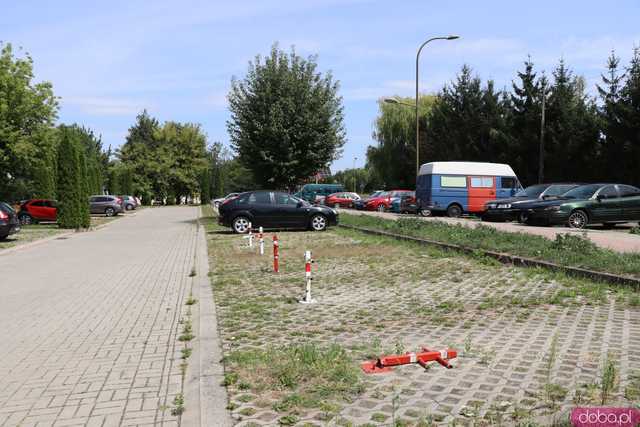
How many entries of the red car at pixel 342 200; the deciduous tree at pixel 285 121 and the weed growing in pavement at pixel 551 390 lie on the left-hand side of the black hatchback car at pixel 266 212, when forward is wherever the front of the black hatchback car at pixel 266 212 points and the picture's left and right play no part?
2

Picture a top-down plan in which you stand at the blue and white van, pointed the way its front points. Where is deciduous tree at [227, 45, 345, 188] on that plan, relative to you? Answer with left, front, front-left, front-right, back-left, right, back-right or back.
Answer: back-left

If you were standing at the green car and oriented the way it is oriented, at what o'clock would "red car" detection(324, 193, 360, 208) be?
The red car is roughly at 3 o'clock from the green car.

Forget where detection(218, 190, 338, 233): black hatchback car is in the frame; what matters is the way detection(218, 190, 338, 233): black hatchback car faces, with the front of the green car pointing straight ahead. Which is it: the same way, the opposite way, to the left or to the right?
the opposite way

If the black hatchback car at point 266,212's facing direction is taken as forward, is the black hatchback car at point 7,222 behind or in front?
behind

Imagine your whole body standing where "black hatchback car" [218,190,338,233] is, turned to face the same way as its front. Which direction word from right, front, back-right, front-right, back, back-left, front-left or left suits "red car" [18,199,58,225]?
back-left

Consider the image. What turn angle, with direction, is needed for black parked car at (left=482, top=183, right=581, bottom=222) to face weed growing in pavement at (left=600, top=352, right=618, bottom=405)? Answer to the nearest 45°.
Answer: approximately 45° to its left

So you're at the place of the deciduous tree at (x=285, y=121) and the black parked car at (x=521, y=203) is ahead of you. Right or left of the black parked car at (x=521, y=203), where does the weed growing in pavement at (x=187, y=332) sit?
right

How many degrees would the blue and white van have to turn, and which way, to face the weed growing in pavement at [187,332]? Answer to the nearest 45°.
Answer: approximately 135° to its right

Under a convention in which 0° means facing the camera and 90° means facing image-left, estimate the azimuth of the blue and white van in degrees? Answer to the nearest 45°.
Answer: approximately 225°
